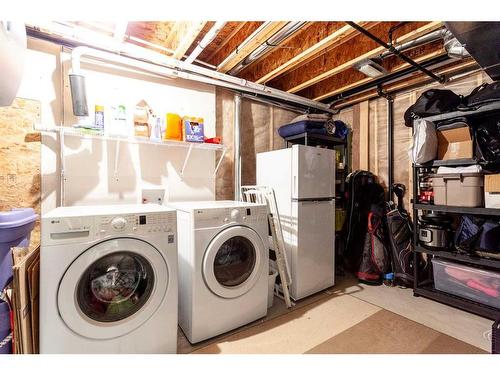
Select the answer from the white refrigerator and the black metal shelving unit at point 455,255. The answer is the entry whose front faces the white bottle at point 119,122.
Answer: the black metal shelving unit

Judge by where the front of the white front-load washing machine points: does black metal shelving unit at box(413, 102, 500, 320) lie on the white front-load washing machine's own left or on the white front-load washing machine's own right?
on the white front-load washing machine's own left

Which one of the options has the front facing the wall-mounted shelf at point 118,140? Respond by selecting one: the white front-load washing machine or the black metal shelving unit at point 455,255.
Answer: the black metal shelving unit

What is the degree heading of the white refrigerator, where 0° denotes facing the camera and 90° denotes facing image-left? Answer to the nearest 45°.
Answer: approximately 315°

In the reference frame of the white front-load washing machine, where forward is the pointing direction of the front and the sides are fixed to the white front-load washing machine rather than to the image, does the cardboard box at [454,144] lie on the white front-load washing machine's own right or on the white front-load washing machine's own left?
on the white front-load washing machine's own left

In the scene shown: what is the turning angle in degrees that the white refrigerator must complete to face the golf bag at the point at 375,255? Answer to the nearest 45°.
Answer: approximately 90° to its left

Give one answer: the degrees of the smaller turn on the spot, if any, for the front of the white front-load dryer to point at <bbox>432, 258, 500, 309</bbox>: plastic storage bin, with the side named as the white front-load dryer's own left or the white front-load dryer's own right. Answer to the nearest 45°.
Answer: approximately 45° to the white front-load dryer's own left
